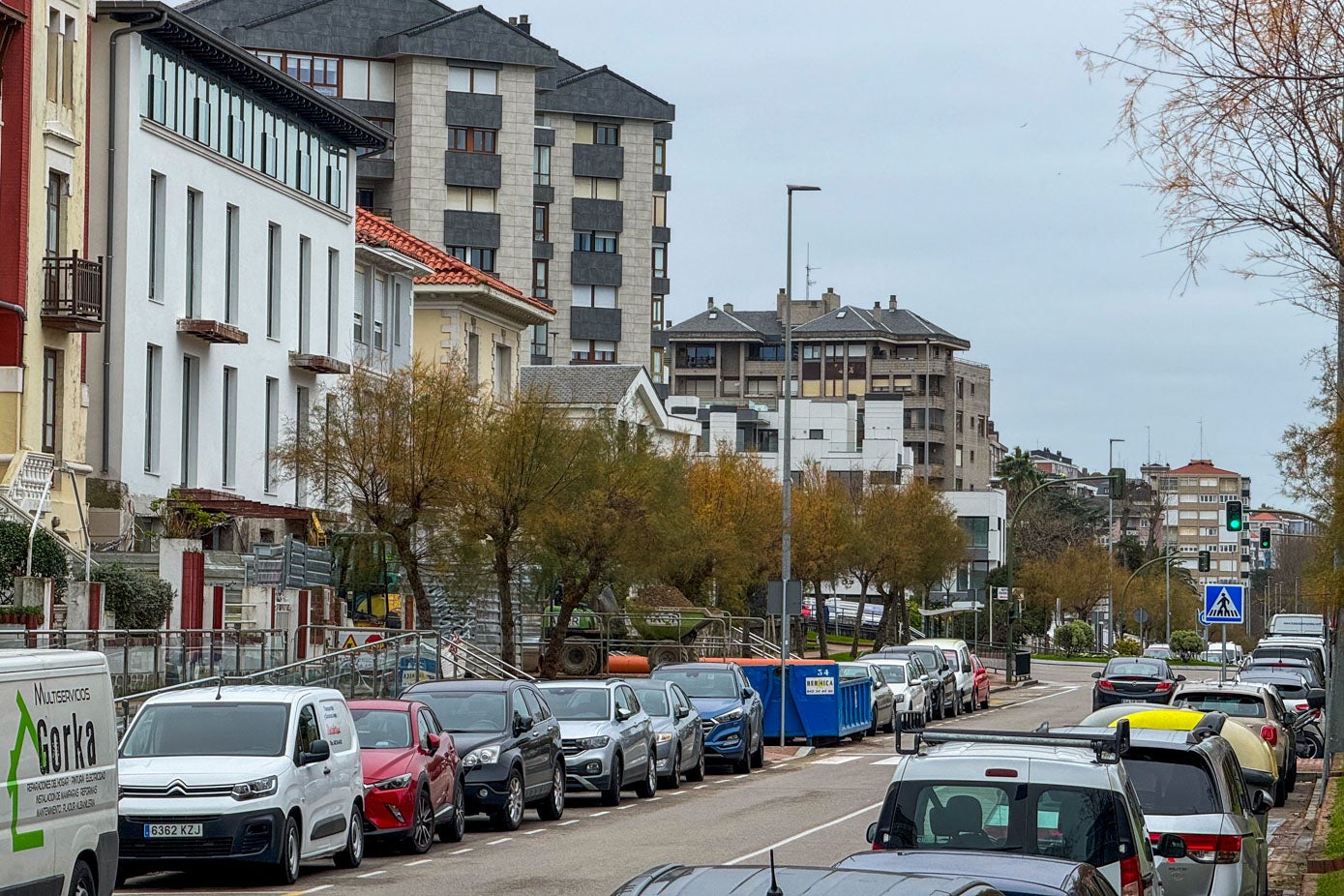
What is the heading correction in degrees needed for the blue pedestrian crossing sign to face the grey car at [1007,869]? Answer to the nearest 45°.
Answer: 0° — it already faces it

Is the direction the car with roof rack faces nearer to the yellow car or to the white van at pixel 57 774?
the yellow car

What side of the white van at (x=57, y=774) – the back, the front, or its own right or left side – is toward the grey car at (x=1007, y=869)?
left

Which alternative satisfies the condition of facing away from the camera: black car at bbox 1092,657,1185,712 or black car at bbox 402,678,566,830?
black car at bbox 1092,657,1185,712

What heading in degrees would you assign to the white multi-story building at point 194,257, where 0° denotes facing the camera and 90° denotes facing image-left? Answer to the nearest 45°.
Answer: approximately 315°

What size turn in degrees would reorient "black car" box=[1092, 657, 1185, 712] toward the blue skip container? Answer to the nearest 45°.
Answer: approximately 135° to its left

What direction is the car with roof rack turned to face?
away from the camera

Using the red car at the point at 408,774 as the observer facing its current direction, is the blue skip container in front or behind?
behind

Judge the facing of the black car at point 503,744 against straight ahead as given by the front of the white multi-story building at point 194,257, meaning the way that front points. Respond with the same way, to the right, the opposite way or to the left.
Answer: to the right

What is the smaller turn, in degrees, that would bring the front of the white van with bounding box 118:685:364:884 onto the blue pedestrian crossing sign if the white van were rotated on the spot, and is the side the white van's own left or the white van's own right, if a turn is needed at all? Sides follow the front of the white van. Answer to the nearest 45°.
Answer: approximately 180°

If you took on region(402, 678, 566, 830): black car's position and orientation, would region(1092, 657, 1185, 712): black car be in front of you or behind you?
behind

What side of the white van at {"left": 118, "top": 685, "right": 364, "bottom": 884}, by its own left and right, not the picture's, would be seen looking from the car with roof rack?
left

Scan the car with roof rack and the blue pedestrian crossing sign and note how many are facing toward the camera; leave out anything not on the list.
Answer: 1
